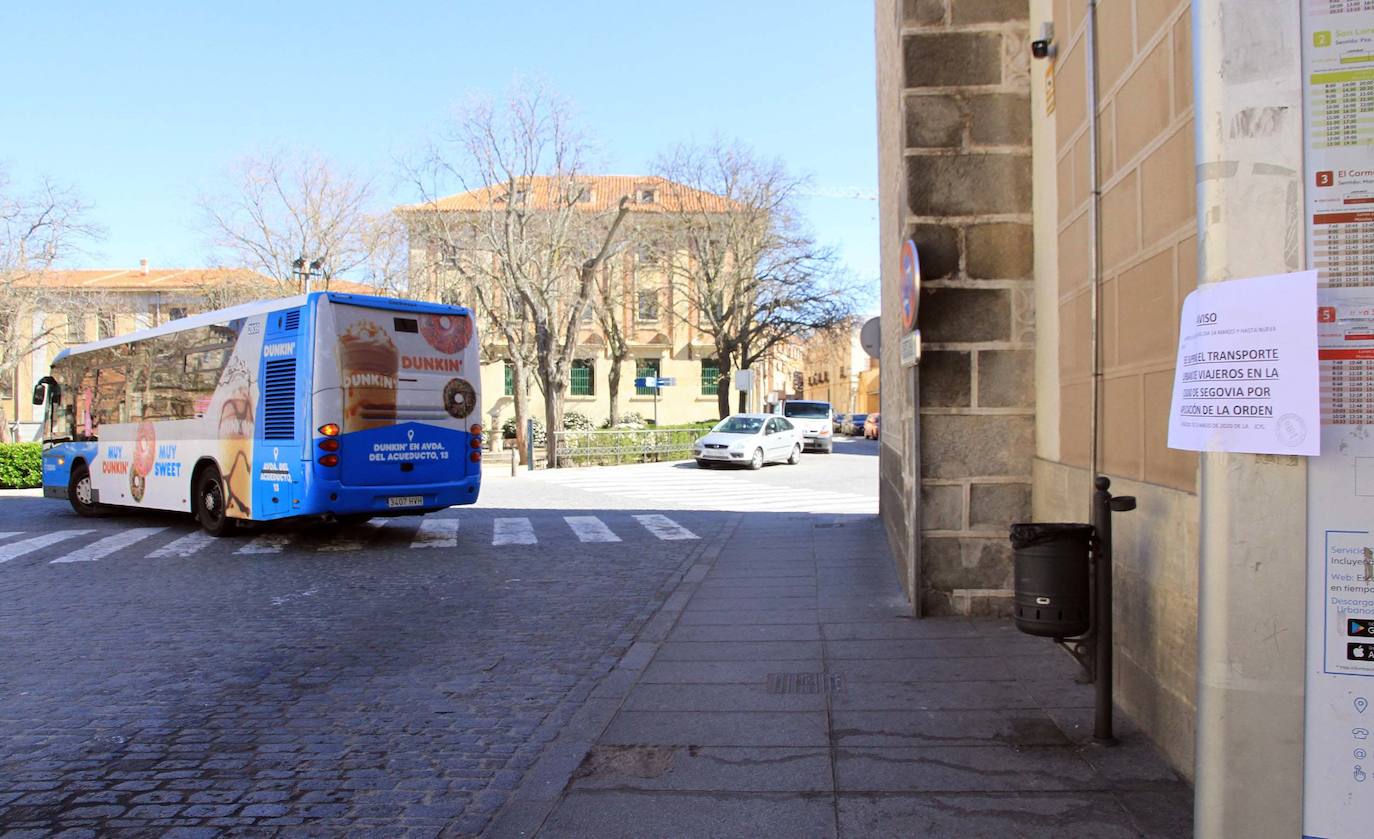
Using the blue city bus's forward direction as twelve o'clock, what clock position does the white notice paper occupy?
The white notice paper is roughly at 7 o'clock from the blue city bus.

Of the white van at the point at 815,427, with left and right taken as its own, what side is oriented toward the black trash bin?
front

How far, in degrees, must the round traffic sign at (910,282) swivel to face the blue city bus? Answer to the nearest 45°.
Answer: approximately 45° to its right

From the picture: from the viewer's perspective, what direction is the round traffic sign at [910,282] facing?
to the viewer's left

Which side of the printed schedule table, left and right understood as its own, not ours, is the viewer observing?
front

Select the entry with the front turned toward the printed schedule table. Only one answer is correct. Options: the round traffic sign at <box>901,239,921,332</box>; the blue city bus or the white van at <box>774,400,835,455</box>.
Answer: the white van

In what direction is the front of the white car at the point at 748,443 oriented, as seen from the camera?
facing the viewer and to the left of the viewer

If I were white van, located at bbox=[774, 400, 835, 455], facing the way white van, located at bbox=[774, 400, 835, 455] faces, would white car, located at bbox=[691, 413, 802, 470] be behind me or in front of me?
in front

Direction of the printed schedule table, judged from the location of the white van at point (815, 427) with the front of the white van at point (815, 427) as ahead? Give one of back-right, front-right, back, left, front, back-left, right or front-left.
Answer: front

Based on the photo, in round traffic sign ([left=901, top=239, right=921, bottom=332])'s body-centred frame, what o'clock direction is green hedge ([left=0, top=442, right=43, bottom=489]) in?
The green hedge is roughly at 1 o'clock from the round traffic sign.

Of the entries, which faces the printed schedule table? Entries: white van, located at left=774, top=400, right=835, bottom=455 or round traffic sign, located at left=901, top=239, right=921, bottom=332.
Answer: the white van

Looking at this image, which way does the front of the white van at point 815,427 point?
toward the camera

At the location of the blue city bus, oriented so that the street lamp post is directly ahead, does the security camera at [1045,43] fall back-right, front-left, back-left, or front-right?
back-right

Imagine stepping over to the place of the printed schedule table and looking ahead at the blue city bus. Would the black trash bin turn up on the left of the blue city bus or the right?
right
